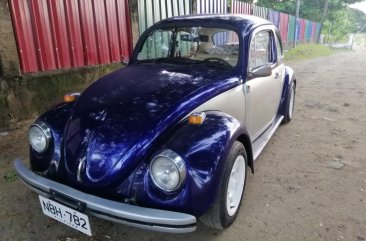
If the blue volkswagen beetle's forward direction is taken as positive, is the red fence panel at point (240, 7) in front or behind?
behind

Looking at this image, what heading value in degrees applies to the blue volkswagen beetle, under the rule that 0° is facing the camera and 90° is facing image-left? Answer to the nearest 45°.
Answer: approximately 45°

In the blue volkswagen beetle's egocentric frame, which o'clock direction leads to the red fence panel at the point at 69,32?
The red fence panel is roughly at 4 o'clock from the blue volkswagen beetle.

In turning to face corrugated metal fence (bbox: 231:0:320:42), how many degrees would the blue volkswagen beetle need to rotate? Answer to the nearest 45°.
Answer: approximately 180°
